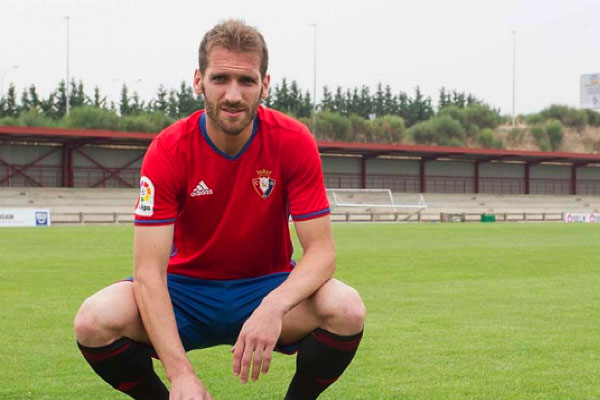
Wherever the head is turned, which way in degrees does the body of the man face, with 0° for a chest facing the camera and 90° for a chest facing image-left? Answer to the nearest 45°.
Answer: approximately 0°

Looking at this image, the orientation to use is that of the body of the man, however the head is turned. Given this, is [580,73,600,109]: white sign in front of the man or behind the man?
behind

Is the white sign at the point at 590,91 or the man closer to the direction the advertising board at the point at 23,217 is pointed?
the man

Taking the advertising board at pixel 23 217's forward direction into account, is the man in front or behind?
in front

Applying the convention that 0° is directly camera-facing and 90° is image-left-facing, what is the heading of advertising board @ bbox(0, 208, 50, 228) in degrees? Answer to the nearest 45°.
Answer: approximately 0°

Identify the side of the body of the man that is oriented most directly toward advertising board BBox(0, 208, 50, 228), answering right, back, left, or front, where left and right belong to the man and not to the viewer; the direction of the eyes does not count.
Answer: back

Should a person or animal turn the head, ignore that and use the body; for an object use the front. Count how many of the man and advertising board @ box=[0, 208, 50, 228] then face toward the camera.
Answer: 2
